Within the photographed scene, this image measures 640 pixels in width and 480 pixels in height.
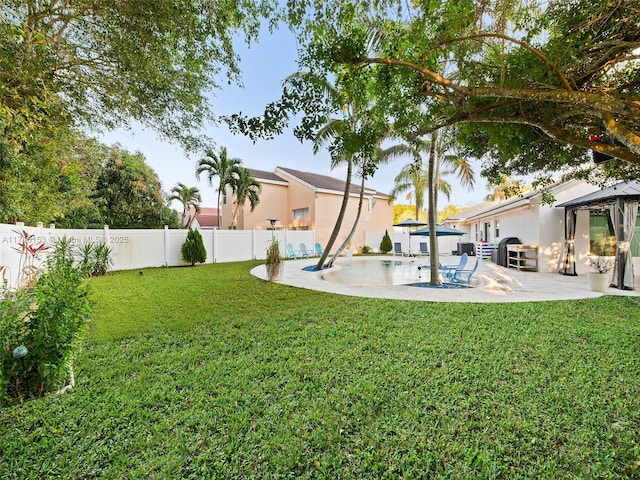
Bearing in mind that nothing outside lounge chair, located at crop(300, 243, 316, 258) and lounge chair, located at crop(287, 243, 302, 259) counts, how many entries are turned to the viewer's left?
0

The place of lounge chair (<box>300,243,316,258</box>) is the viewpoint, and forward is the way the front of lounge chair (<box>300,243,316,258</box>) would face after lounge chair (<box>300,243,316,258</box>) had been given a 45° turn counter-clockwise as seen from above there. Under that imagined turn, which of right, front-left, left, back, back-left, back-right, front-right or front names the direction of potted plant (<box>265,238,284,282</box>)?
right

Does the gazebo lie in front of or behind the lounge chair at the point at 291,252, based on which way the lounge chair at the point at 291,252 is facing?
in front

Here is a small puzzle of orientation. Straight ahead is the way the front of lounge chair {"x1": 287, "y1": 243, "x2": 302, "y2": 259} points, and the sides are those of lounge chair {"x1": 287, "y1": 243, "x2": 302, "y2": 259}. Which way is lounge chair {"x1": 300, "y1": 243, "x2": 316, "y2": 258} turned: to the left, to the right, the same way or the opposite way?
the same way

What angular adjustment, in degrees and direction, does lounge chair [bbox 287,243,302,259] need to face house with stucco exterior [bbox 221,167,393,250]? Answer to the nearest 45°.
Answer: approximately 135° to its left

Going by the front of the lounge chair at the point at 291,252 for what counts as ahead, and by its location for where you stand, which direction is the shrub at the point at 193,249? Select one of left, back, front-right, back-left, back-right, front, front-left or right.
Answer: right

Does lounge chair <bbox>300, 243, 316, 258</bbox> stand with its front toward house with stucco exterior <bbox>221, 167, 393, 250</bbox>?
no

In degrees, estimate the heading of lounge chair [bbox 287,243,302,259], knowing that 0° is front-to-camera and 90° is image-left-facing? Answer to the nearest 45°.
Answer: approximately 315°

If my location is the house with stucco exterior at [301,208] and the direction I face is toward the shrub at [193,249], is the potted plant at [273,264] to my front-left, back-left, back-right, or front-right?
front-left

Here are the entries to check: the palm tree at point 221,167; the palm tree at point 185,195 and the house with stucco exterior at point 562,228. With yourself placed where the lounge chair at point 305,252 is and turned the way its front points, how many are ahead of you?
1

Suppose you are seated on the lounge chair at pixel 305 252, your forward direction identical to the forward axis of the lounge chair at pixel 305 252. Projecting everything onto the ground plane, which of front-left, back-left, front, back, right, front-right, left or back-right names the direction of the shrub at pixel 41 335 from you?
front-right

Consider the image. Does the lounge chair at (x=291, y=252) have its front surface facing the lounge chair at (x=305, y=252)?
no

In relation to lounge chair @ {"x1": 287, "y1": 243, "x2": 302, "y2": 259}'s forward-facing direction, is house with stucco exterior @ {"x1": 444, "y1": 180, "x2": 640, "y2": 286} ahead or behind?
ahead

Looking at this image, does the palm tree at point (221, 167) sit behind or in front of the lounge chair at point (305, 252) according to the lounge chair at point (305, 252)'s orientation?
behind

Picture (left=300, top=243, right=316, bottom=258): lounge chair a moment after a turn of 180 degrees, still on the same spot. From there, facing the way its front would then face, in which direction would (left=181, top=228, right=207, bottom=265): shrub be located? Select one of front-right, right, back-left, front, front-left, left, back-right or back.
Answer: left
